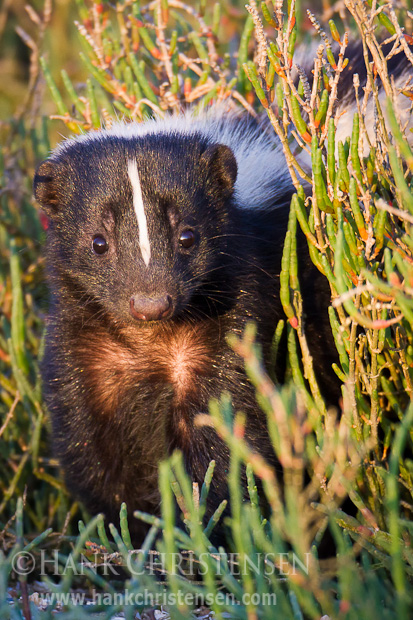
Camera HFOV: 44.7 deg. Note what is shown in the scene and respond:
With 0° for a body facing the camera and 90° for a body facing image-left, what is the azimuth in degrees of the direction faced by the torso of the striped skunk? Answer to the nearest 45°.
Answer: approximately 0°
